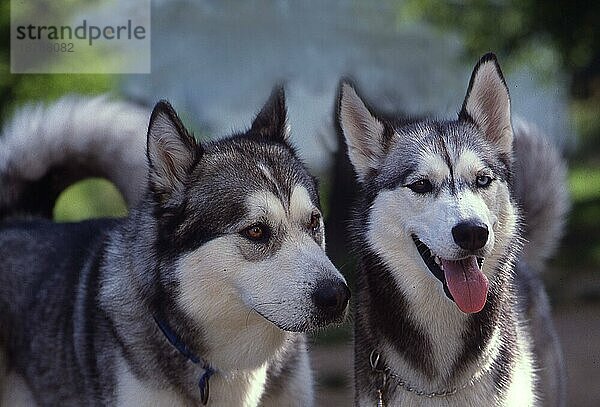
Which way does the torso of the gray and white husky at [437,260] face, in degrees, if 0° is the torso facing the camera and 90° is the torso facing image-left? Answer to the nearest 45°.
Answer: approximately 0°

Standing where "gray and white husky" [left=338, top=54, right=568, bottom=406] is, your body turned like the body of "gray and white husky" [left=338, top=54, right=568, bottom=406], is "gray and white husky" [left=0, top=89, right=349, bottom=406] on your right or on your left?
on your right

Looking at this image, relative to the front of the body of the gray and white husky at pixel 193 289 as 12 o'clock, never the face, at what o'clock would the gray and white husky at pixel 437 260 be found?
the gray and white husky at pixel 437 260 is roughly at 11 o'clock from the gray and white husky at pixel 193 289.

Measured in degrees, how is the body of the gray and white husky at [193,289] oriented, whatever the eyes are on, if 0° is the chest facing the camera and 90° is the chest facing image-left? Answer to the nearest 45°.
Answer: approximately 315°
